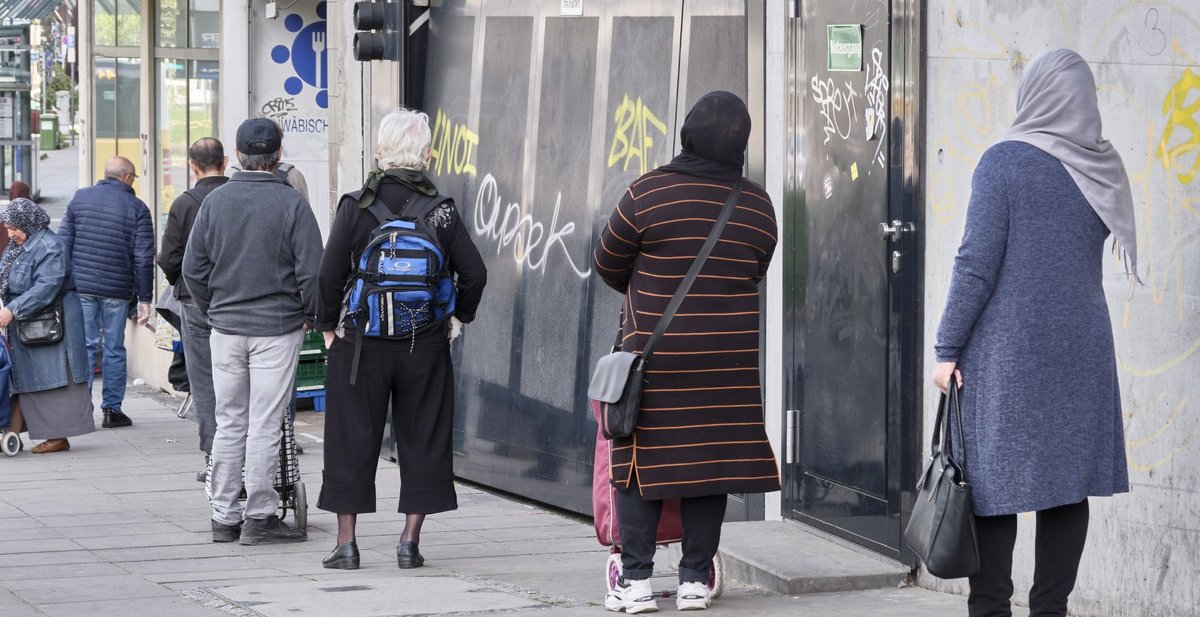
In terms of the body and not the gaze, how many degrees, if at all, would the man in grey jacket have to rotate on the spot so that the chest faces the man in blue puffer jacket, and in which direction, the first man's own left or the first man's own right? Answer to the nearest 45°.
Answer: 0° — they already face them

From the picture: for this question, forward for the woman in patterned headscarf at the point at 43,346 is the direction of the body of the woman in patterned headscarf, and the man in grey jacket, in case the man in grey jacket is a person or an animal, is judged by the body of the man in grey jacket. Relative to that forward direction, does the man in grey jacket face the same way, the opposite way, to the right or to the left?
to the right

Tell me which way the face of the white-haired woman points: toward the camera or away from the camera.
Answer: away from the camera

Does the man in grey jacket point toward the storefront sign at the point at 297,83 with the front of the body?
yes

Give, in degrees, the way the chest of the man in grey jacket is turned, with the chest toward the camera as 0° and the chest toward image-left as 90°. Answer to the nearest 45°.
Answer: approximately 180°

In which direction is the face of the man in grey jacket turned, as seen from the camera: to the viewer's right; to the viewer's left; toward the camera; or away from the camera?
away from the camera

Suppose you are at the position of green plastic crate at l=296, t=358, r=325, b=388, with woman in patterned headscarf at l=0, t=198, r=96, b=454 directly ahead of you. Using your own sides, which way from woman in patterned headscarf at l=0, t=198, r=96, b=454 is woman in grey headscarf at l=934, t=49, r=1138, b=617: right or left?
left

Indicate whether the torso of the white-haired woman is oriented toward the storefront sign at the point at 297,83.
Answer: yes

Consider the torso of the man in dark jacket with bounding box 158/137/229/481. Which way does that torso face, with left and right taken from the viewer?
facing away from the viewer

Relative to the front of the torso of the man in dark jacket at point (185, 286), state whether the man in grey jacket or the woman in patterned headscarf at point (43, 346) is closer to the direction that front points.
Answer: the woman in patterned headscarf

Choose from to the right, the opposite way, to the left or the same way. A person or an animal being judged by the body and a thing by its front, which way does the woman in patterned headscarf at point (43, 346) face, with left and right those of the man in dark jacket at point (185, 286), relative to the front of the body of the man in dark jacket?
to the left

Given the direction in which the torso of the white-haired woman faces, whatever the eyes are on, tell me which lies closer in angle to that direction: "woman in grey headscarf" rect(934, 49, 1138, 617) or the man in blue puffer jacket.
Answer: the man in blue puffer jacket

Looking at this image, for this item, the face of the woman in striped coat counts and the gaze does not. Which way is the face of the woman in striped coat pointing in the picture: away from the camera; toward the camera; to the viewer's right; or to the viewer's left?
away from the camera
